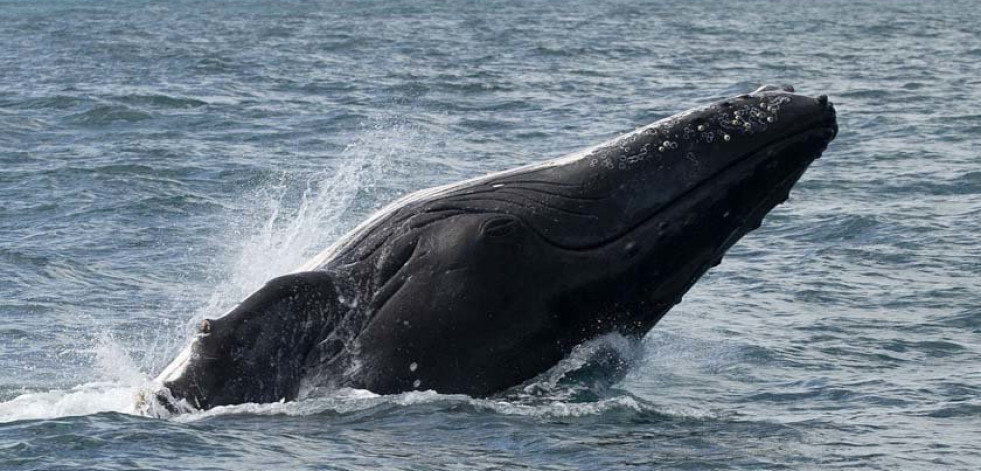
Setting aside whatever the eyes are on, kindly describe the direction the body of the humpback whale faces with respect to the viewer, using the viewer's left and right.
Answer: facing to the right of the viewer

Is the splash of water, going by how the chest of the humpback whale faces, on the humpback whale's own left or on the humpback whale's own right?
on the humpback whale's own left
